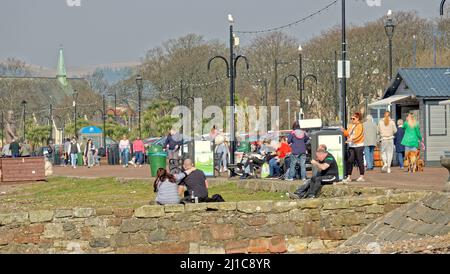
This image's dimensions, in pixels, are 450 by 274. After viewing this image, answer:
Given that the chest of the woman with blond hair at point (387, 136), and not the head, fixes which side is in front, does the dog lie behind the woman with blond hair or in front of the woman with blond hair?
in front

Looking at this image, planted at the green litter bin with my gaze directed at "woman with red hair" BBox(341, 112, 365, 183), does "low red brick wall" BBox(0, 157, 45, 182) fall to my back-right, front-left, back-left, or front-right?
back-right

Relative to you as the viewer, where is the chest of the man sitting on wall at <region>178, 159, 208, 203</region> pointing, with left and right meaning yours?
facing away from the viewer and to the left of the viewer

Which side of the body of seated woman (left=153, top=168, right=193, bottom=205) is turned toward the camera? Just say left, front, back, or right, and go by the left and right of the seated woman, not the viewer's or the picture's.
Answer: back

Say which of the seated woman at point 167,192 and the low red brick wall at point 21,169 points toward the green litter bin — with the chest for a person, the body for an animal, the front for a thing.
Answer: the seated woman

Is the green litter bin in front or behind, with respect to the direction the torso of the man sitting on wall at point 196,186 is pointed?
in front
